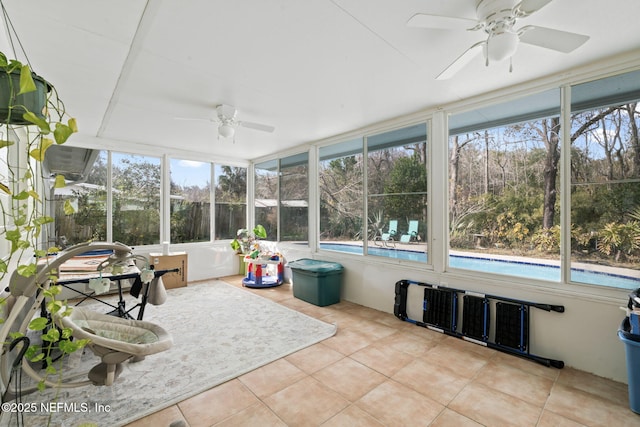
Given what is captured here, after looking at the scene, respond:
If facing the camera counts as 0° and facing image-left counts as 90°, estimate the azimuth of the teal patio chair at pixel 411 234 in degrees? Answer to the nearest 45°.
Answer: approximately 45°

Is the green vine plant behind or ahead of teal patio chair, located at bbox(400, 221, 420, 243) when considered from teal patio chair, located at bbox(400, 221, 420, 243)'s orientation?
ahead

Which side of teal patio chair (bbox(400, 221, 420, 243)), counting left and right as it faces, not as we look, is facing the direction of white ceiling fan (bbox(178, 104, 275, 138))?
front

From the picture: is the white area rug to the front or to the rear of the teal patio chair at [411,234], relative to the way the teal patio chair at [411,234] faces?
to the front

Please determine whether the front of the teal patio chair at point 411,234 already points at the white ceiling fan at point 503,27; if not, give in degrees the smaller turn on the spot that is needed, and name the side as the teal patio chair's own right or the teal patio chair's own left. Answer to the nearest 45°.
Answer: approximately 45° to the teal patio chair's own left

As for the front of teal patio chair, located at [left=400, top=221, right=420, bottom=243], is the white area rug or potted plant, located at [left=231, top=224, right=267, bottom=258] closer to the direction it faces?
the white area rug

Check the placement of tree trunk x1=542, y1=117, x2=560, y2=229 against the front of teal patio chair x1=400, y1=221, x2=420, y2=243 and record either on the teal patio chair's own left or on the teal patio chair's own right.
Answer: on the teal patio chair's own left
